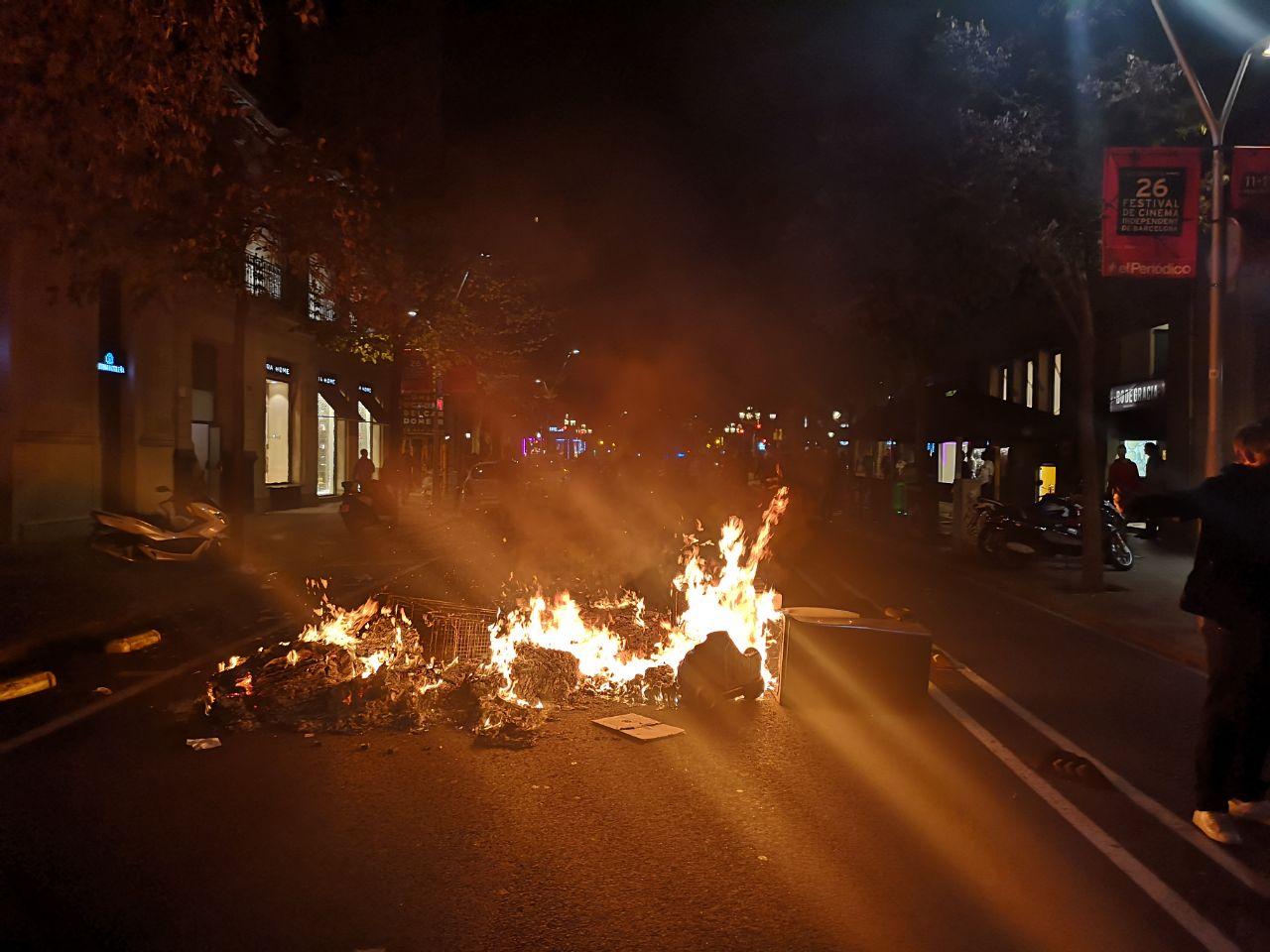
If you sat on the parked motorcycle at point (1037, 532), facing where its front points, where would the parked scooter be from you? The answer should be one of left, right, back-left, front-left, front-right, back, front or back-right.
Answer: back-right

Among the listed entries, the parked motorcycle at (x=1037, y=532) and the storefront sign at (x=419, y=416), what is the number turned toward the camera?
1

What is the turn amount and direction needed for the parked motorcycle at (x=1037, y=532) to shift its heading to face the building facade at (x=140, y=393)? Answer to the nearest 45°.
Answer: approximately 180°

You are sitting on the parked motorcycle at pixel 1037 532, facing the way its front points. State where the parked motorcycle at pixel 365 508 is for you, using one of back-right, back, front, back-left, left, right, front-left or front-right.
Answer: back

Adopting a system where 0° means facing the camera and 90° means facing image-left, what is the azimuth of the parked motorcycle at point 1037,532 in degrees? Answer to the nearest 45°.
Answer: approximately 270°

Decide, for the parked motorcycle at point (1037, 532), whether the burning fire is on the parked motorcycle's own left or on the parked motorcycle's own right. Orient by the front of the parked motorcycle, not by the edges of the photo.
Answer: on the parked motorcycle's own right

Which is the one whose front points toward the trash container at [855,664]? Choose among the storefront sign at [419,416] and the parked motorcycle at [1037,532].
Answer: the storefront sign

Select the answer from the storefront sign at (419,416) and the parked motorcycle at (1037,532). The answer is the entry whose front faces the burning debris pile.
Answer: the storefront sign

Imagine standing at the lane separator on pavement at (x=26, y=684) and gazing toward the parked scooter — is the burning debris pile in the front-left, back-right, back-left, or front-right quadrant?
back-right

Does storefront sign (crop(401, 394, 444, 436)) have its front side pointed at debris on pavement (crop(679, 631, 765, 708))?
yes

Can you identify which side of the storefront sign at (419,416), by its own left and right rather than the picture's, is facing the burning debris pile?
front

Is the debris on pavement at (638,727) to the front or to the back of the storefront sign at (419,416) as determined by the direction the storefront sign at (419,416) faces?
to the front

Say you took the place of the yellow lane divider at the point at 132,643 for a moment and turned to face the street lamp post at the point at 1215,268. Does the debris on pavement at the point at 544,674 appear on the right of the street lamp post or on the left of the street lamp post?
right
